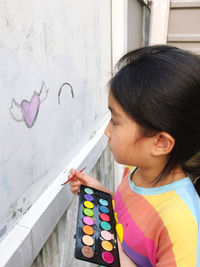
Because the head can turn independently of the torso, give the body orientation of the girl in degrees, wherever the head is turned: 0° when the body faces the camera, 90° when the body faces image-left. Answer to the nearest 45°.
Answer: approximately 90°
